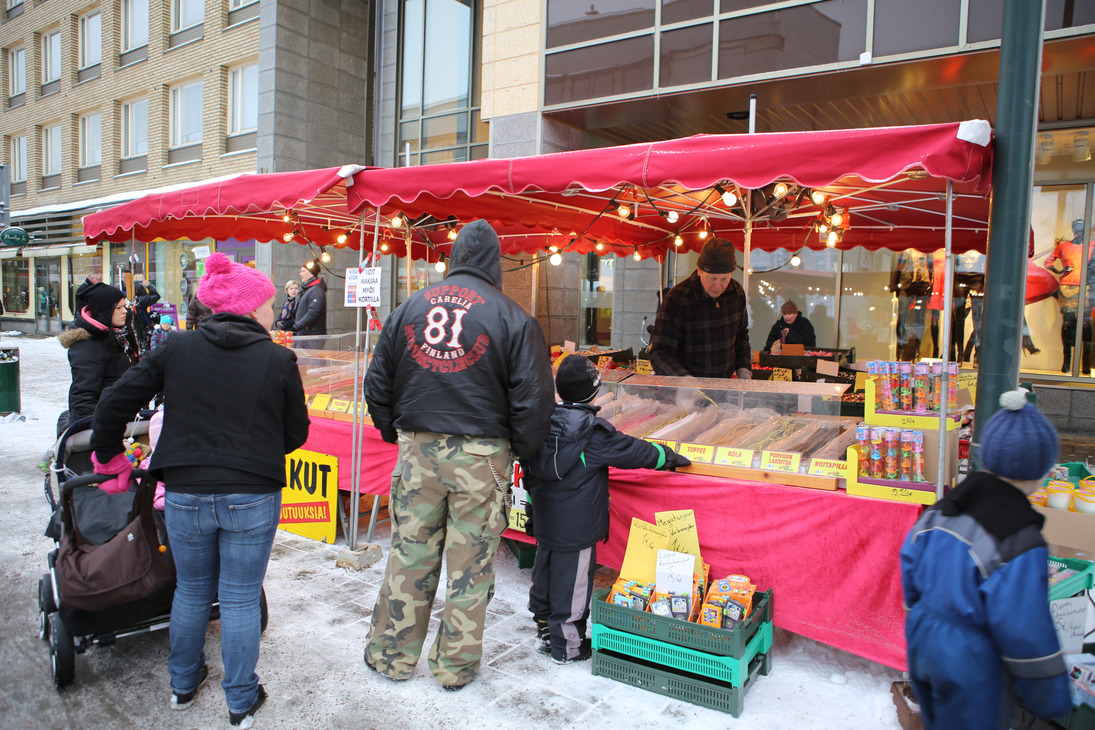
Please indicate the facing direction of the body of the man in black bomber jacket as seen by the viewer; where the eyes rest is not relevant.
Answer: away from the camera

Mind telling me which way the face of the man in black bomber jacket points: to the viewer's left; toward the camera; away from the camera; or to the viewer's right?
away from the camera

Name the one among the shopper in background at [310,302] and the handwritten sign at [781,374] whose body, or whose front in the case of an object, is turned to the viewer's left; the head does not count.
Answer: the shopper in background

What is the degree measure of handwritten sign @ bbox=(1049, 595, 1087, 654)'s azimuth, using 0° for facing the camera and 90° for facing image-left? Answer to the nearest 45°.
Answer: approximately 0°

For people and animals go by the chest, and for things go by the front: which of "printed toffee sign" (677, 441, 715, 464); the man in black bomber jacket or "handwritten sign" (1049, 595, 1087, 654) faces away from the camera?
the man in black bomber jacket

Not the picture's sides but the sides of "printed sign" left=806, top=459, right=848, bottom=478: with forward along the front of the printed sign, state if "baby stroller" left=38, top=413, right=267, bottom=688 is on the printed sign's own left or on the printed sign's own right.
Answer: on the printed sign's own right

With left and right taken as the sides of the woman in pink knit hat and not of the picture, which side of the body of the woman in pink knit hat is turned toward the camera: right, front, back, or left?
back

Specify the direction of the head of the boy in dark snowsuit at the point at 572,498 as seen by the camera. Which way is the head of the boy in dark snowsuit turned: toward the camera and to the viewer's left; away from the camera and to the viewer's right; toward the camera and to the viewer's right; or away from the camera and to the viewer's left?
away from the camera and to the viewer's right

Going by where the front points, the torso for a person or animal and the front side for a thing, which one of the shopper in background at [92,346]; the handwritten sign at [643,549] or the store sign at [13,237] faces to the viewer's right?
the shopper in background
